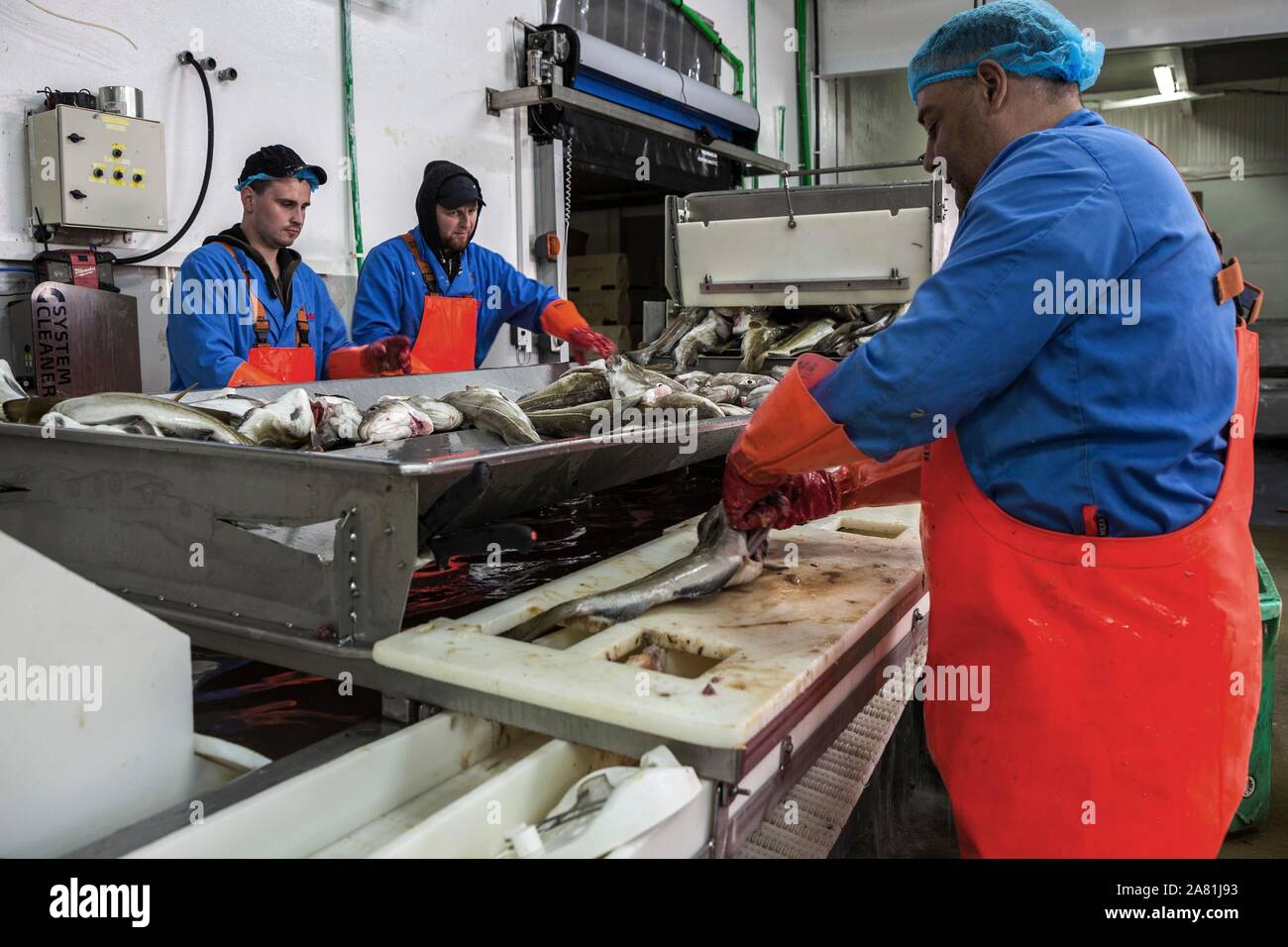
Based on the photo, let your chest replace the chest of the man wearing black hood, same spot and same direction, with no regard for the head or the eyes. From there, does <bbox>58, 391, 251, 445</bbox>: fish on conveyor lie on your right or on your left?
on your right

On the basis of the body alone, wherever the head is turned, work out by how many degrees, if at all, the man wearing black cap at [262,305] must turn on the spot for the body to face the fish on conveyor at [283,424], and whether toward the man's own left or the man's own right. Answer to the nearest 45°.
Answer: approximately 45° to the man's own right

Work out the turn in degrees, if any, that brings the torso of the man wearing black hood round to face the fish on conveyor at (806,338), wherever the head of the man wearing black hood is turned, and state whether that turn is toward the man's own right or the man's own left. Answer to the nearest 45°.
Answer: approximately 45° to the man's own left

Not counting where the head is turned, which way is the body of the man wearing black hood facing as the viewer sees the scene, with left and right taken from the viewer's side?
facing the viewer and to the right of the viewer

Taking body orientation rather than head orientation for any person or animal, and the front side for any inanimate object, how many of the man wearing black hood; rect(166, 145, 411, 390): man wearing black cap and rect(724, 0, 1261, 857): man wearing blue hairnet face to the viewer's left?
1

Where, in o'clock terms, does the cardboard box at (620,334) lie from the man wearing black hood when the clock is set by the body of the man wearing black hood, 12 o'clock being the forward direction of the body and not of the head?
The cardboard box is roughly at 8 o'clock from the man wearing black hood.

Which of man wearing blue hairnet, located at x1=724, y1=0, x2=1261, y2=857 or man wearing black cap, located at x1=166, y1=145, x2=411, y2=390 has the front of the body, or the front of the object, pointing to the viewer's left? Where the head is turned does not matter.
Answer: the man wearing blue hairnet

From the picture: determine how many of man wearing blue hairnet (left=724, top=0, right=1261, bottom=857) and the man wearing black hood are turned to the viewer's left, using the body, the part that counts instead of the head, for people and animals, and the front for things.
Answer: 1

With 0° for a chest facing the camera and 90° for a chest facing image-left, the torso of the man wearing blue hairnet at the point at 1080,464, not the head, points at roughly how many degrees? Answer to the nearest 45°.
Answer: approximately 90°

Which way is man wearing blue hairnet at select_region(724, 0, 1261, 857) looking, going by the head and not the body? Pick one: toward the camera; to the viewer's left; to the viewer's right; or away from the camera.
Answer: to the viewer's left

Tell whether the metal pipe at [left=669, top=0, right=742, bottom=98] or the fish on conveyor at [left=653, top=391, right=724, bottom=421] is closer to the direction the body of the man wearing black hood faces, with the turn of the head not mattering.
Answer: the fish on conveyor

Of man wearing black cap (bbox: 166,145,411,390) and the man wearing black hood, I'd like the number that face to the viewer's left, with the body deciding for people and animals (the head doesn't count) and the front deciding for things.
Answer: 0
